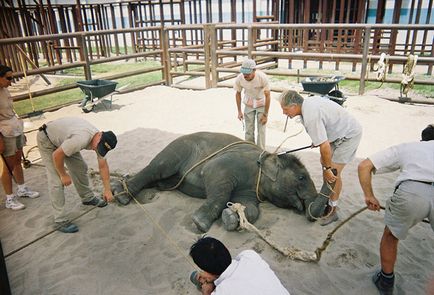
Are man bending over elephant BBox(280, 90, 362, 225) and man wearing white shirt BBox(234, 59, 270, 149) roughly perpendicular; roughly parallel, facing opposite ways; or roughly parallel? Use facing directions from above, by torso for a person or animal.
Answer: roughly perpendicular

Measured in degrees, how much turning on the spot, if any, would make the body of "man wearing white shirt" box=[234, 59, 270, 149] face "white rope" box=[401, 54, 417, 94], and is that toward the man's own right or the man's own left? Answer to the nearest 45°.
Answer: approximately 135° to the man's own left

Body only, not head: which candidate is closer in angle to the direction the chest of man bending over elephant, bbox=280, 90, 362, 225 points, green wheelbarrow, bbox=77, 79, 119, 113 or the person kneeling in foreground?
the green wheelbarrow

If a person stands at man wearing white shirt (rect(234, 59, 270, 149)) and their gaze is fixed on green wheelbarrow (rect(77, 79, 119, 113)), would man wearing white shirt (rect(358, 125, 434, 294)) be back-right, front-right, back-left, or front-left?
back-left

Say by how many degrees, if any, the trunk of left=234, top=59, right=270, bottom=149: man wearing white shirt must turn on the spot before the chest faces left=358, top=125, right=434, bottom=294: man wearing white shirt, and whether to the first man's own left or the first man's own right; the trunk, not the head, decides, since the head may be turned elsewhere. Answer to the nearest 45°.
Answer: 0° — they already face them

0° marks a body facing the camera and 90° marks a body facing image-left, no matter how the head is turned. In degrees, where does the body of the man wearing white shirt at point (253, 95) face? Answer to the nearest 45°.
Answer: approximately 0°

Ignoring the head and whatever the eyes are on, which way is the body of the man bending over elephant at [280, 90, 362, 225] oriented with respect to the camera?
to the viewer's left

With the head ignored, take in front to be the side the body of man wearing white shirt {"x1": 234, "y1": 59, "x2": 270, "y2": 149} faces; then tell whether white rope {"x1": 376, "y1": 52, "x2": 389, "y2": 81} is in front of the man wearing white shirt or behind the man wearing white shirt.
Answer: behind
